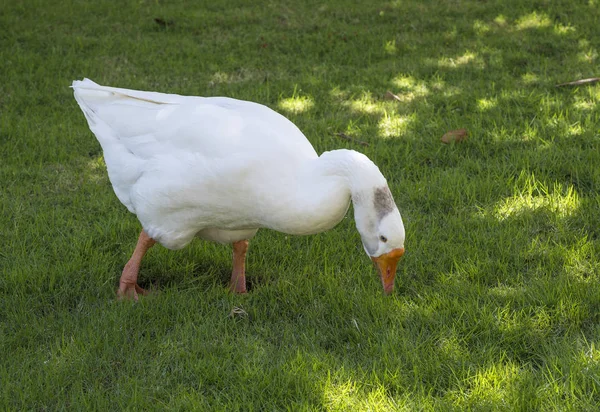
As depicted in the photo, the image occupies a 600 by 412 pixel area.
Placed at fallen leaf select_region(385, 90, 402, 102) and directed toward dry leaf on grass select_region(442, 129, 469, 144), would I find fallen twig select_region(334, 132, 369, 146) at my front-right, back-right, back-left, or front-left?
front-right

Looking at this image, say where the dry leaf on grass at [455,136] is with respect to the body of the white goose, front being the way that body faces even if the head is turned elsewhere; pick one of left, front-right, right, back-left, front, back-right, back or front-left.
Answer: front-left

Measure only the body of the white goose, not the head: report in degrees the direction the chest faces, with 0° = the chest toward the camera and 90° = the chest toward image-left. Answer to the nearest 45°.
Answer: approximately 270°

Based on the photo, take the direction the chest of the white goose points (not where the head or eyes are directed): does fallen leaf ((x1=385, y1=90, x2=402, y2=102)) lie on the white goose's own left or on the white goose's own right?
on the white goose's own left

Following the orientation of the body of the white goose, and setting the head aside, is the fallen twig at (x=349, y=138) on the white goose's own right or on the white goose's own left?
on the white goose's own left

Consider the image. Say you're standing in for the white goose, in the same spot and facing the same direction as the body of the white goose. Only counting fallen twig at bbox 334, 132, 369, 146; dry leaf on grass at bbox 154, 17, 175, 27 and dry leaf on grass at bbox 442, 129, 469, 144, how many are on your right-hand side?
0

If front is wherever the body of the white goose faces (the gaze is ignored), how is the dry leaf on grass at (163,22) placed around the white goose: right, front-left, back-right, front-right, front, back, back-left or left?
left

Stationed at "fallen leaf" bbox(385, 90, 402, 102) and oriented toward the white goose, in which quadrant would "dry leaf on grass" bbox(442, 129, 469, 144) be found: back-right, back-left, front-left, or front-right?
front-left

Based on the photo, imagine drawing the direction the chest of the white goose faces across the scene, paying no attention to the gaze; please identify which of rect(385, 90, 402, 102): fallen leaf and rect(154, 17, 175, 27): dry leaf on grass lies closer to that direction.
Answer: the fallen leaf
